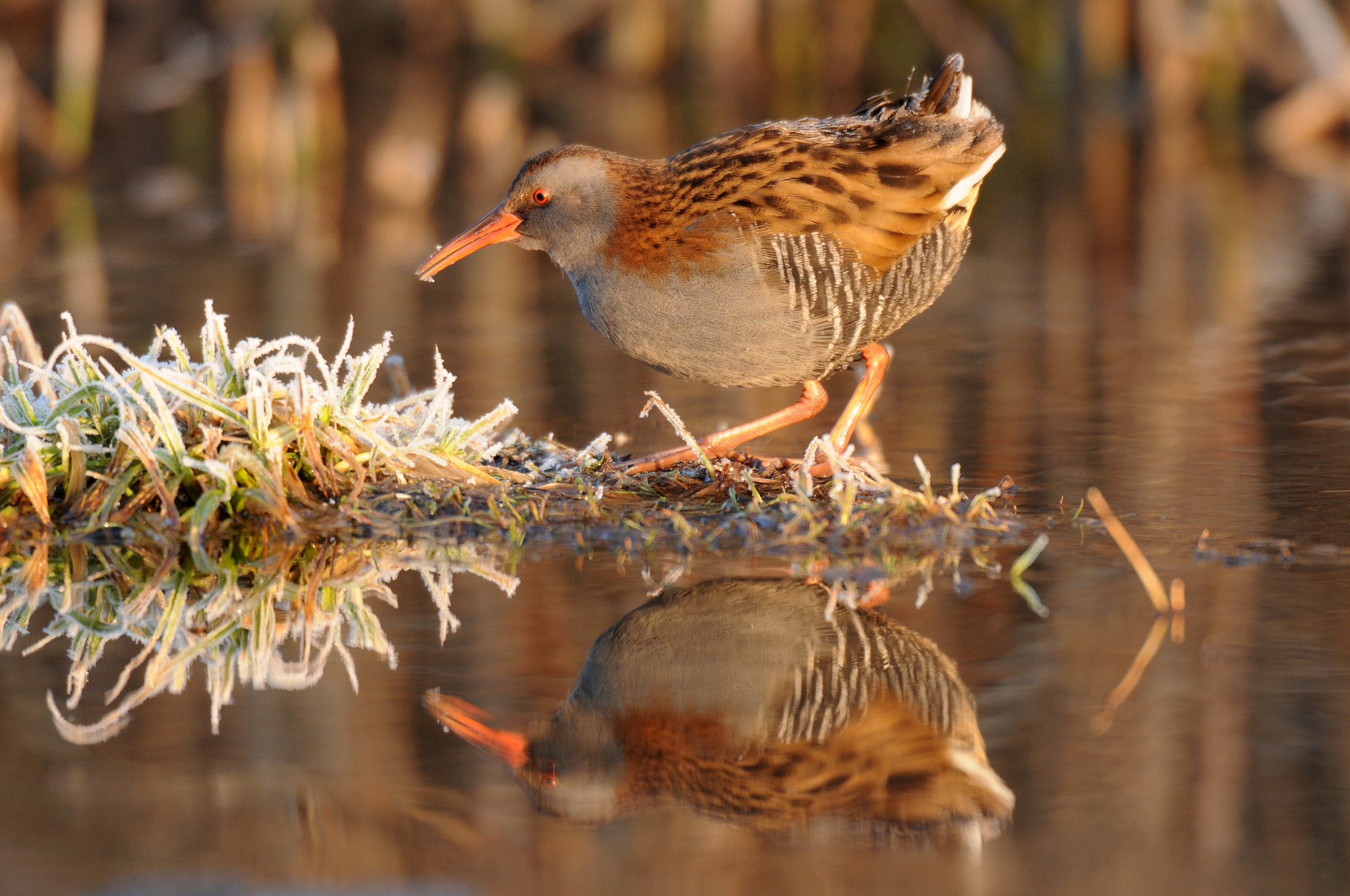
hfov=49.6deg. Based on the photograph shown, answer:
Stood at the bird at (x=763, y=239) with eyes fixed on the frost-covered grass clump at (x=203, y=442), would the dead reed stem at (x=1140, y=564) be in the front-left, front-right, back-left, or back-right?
back-left

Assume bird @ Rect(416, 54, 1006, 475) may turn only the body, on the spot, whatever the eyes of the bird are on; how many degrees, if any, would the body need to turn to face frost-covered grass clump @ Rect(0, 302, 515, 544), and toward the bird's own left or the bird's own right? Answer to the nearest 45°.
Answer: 0° — it already faces it

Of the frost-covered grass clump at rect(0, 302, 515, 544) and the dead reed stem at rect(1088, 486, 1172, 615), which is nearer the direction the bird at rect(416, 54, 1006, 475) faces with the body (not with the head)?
the frost-covered grass clump

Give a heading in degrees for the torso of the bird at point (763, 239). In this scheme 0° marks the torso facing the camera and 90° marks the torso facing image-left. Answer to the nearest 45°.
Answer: approximately 90°

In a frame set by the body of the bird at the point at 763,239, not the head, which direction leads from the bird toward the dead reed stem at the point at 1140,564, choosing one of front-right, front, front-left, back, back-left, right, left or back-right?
back-left
